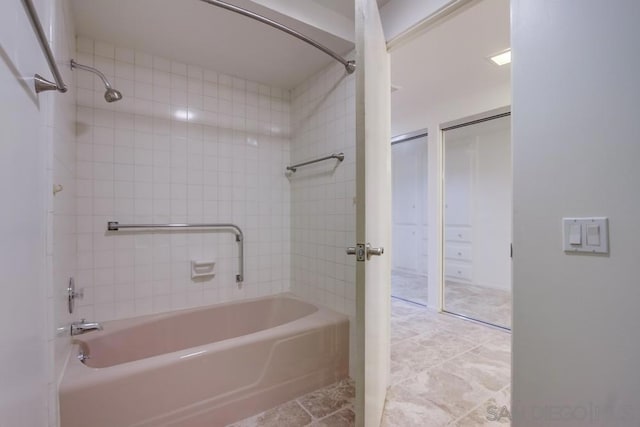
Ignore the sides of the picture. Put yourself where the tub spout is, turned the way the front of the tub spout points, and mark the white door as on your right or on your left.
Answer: on your right

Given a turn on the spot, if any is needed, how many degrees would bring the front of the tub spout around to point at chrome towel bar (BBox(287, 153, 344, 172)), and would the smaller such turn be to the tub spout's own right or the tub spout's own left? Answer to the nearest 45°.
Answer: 0° — it already faces it

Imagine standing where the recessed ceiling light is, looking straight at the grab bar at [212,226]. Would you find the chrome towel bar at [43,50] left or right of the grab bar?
left

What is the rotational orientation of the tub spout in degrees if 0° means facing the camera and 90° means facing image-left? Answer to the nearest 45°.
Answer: approximately 270°

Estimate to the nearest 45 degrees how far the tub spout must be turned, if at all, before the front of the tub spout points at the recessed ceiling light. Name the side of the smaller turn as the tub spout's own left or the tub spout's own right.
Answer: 0° — it already faces it
